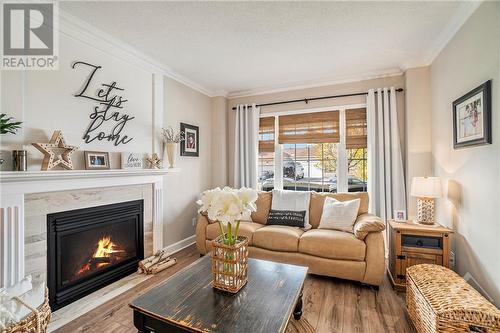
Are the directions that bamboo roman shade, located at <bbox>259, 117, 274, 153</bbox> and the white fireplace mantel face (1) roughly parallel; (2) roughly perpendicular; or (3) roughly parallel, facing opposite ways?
roughly perpendicular

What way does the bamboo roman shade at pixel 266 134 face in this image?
toward the camera

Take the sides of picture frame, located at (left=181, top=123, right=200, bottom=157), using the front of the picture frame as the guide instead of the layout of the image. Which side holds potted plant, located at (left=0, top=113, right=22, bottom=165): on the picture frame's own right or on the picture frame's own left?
on the picture frame's own right

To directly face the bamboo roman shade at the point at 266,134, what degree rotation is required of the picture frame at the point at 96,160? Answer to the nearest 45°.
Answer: approximately 45° to its left

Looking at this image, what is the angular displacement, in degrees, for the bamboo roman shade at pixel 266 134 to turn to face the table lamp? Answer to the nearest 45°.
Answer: approximately 45° to its left

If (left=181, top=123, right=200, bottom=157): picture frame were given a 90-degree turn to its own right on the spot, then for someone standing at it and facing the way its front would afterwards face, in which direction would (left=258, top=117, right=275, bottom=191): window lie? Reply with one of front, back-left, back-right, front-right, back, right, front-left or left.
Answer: back-left

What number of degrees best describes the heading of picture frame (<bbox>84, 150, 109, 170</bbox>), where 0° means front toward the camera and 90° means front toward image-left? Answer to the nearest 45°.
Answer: approximately 315°

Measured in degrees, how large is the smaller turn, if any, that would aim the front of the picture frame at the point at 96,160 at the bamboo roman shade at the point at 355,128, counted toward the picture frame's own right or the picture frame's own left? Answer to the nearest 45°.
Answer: approximately 45° to the picture frame's own left

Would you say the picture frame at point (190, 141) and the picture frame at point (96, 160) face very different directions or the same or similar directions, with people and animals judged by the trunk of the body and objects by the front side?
same or similar directions

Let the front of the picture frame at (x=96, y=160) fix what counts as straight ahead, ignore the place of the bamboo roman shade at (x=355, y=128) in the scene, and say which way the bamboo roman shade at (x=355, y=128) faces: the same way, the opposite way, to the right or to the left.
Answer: to the right

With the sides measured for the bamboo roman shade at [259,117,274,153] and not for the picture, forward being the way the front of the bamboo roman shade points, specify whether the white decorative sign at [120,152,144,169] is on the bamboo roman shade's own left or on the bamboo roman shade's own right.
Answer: on the bamboo roman shade's own right

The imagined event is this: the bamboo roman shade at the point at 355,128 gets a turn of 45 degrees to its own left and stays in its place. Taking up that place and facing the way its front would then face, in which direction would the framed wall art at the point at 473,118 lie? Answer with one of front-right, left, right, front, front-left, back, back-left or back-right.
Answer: front

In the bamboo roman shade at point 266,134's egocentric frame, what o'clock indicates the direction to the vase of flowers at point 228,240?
The vase of flowers is roughly at 12 o'clock from the bamboo roman shade.

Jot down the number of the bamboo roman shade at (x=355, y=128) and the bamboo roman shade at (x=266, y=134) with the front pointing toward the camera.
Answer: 2

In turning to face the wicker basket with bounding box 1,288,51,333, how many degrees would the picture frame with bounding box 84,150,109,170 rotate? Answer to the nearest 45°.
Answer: approximately 45° to its right

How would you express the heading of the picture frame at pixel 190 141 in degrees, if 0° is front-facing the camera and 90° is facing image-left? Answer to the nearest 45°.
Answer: approximately 315°
